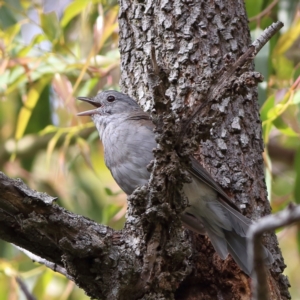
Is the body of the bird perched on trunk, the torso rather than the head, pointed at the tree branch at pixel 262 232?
no

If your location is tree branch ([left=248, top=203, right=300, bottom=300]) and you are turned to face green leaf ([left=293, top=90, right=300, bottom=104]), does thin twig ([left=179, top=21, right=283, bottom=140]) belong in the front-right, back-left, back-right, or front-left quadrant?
front-left

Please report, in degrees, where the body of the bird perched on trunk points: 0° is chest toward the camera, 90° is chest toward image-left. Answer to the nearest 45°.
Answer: approximately 90°

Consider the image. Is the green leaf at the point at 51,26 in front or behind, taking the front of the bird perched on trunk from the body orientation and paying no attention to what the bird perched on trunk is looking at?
in front
